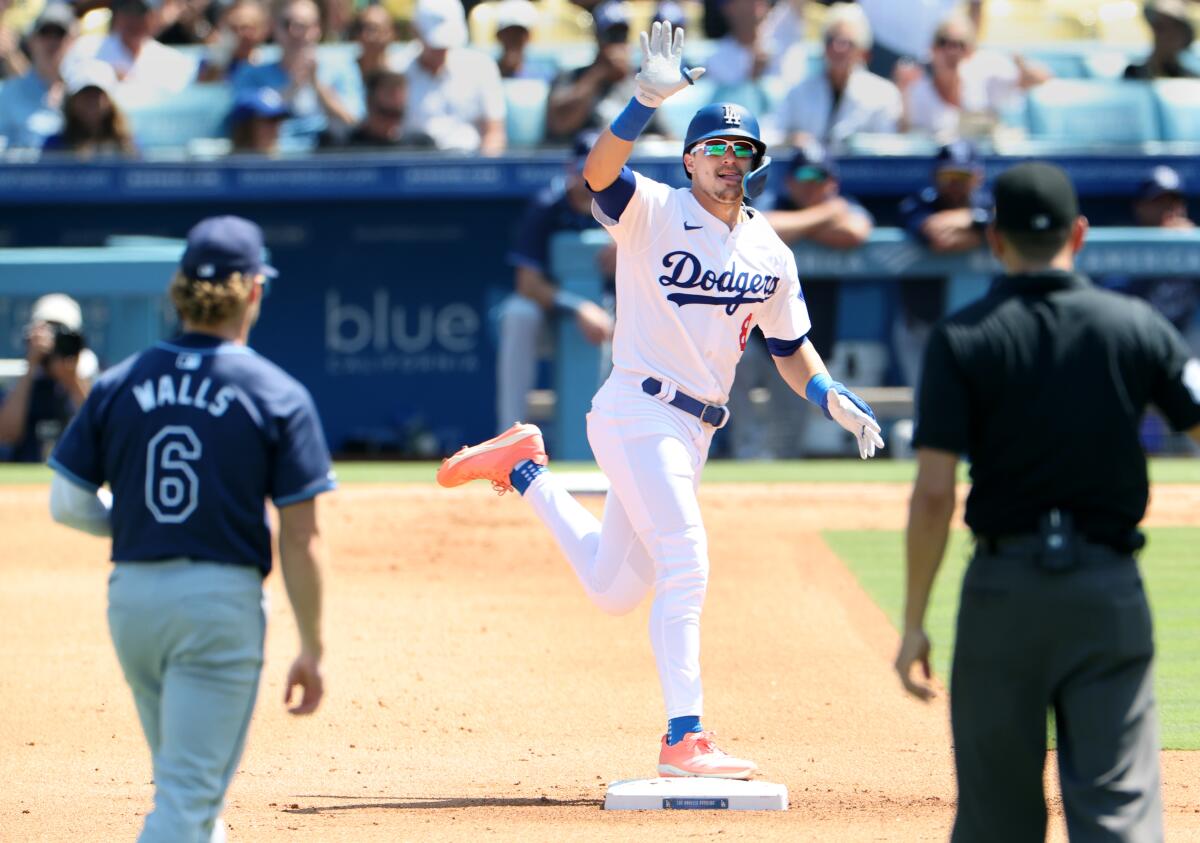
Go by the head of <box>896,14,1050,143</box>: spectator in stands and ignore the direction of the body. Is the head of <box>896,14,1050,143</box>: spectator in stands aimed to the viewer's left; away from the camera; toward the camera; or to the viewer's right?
toward the camera

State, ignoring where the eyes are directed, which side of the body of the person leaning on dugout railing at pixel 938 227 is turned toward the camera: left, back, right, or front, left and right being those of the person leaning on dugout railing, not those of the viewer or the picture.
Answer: front

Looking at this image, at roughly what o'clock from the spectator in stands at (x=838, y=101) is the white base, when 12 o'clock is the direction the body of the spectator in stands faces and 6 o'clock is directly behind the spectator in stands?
The white base is roughly at 12 o'clock from the spectator in stands.

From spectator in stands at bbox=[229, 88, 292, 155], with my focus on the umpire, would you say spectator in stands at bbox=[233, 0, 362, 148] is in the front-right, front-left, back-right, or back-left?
back-left

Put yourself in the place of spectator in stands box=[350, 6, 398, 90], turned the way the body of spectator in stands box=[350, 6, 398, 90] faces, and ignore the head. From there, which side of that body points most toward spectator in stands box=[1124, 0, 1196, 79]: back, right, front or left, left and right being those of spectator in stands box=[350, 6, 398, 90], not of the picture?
left

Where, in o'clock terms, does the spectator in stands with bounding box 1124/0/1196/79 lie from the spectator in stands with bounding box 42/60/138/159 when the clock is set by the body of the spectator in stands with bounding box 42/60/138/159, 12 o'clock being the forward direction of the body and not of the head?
the spectator in stands with bounding box 1124/0/1196/79 is roughly at 9 o'clock from the spectator in stands with bounding box 42/60/138/159.

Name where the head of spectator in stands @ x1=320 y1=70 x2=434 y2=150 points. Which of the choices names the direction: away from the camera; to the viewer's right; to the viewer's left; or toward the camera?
toward the camera

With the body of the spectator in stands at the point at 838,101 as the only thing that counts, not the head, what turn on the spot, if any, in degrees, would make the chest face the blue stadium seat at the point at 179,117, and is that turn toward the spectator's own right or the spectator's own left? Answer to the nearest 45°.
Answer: approximately 90° to the spectator's own right

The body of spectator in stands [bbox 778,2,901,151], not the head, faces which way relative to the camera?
toward the camera

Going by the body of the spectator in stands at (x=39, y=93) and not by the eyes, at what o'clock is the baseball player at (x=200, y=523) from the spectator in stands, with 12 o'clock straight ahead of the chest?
The baseball player is roughly at 12 o'clock from the spectator in stands.

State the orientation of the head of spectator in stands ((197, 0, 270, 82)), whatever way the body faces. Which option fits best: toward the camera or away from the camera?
toward the camera

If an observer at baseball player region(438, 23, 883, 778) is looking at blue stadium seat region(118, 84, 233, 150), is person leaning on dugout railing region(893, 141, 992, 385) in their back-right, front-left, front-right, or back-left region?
front-right

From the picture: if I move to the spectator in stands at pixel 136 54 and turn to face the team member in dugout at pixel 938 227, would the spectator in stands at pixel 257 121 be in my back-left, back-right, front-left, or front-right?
front-right

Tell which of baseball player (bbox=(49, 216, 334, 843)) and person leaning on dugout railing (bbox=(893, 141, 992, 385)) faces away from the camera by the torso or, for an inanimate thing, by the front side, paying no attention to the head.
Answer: the baseball player

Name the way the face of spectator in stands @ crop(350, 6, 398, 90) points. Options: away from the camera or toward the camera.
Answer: toward the camera

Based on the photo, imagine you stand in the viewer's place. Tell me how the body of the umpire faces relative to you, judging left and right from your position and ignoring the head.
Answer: facing away from the viewer

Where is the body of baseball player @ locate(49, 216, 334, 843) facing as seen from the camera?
away from the camera

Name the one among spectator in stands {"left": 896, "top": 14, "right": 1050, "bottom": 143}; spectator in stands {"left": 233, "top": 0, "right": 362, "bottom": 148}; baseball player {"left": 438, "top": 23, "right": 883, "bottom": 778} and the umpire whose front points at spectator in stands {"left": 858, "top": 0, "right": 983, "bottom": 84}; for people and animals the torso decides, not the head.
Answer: the umpire

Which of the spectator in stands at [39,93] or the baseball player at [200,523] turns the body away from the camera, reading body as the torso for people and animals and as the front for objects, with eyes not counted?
the baseball player

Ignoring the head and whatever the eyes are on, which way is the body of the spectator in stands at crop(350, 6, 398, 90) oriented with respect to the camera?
toward the camera
